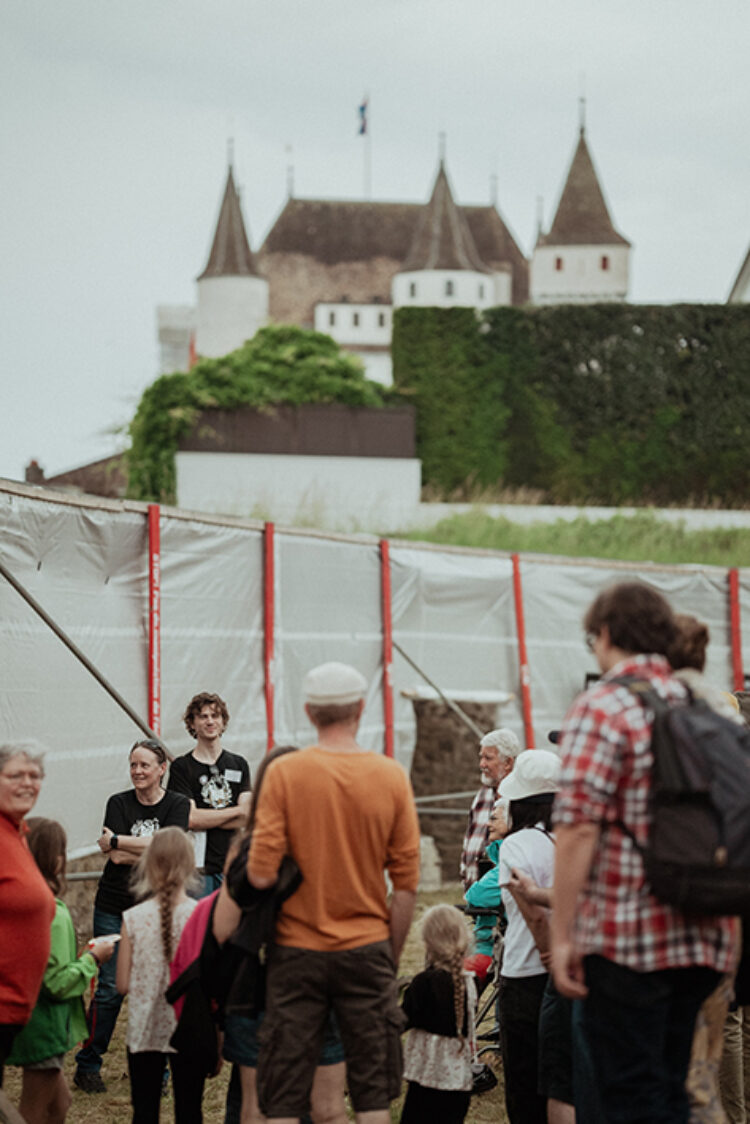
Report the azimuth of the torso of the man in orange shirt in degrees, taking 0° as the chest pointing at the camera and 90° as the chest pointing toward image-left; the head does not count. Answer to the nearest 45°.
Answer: approximately 180°

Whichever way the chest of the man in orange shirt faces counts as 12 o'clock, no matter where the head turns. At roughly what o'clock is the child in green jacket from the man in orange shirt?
The child in green jacket is roughly at 10 o'clock from the man in orange shirt.

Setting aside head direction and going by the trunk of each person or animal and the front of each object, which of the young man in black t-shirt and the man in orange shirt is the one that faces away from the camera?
the man in orange shirt

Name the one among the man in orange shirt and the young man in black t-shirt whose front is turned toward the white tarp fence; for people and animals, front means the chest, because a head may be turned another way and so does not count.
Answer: the man in orange shirt

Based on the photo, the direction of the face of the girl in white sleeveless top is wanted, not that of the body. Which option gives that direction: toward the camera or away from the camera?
away from the camera

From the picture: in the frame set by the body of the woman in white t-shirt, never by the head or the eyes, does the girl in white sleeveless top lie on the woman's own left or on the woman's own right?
on the woman's own left

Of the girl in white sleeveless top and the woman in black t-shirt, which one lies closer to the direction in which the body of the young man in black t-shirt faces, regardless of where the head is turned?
the girl in white sleeveless top

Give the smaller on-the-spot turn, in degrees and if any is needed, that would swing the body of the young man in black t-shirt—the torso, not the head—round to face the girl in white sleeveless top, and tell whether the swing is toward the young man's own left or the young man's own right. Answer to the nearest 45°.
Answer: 0° — they already face them

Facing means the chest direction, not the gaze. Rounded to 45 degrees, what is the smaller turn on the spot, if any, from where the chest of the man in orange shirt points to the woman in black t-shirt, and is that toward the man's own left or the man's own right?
0° — they already face them

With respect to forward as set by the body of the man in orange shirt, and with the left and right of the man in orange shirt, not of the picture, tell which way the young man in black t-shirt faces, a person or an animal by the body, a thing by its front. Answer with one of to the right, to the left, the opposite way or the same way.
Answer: the opposite way

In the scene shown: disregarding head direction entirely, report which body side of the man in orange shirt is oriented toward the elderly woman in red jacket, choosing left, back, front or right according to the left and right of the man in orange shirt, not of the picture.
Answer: left

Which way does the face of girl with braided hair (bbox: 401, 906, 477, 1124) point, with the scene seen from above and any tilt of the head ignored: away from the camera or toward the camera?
away from the camera

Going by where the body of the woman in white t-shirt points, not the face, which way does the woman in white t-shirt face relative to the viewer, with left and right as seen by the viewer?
facing away from the viewer and to the left of the viewer

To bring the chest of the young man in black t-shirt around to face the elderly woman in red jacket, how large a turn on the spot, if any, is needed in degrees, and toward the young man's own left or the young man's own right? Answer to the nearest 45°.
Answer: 0° — they already face them
